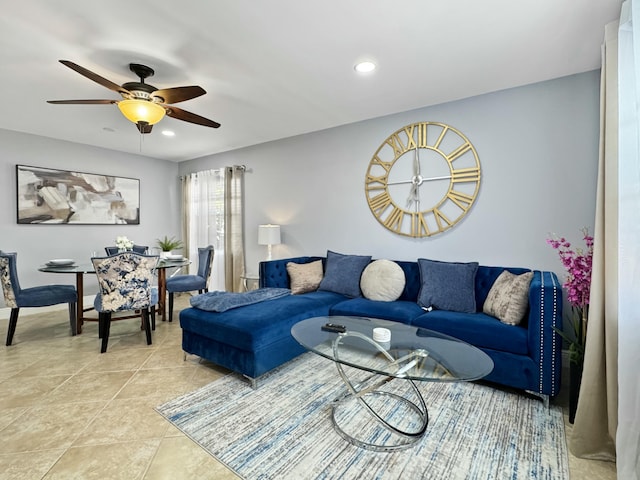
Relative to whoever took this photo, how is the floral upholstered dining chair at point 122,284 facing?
facing away from the viewer

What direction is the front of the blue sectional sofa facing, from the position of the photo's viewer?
facing the viewer and to the left of the viewer

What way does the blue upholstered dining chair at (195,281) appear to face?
to the viewer's left

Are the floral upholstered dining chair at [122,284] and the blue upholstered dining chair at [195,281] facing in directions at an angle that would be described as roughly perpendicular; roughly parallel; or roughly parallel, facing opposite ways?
roughly perpendicular

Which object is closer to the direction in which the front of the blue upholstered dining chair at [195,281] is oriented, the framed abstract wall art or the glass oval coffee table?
the framed abstract wall art

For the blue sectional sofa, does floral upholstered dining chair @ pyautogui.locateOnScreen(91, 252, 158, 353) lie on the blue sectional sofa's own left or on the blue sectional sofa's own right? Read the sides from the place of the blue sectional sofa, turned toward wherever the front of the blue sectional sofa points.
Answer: on the blue sectional sofa's own right

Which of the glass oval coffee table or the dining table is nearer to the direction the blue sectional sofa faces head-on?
the glass oval coffee table

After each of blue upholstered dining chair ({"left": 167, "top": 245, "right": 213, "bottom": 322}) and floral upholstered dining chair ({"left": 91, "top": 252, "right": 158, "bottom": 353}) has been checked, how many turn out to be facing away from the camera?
1

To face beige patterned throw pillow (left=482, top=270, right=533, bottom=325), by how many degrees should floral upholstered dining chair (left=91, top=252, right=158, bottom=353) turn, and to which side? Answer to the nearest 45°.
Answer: approximately 135° to its right

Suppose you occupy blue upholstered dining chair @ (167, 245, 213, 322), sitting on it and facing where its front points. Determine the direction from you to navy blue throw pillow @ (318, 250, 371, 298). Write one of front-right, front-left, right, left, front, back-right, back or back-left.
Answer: back-left

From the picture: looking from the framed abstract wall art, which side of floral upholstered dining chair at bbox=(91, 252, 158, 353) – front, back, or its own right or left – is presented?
front

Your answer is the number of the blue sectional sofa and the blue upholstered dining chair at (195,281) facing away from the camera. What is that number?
0

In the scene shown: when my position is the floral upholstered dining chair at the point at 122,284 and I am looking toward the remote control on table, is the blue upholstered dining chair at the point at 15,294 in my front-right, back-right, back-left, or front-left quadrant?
back-right

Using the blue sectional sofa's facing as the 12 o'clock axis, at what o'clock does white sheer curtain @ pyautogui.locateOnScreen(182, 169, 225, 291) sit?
The white sheer curtain is roughly at 3 o'clock from the blue sectional sofa.

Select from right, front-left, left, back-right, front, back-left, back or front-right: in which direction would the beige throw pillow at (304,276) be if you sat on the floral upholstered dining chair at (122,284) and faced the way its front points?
right
